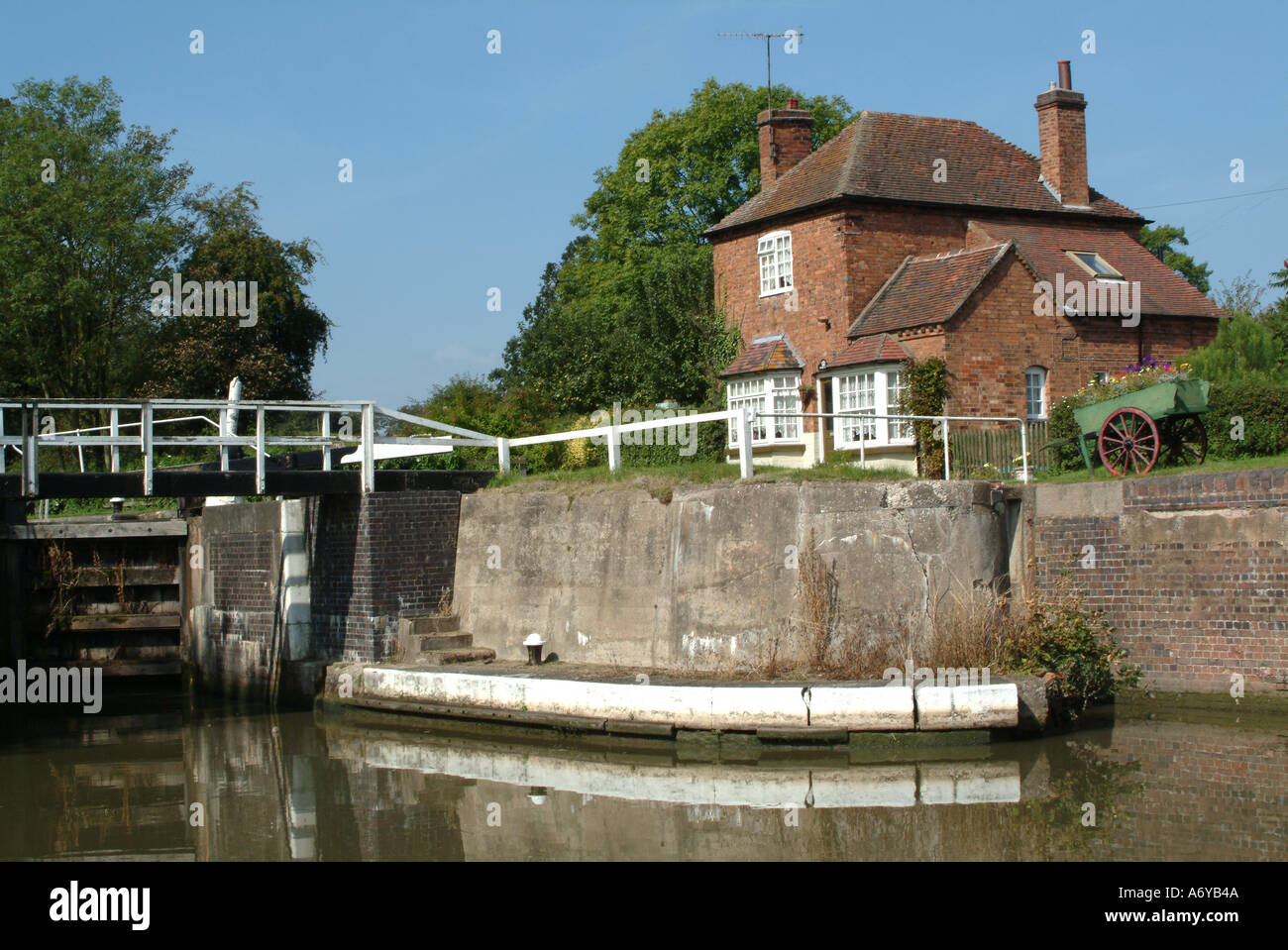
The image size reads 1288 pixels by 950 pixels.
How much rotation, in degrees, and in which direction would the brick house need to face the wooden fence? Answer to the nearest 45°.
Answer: approximately 45° to its left

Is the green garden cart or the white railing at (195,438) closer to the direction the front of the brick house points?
the white railing

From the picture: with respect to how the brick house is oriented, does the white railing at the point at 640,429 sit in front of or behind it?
in front

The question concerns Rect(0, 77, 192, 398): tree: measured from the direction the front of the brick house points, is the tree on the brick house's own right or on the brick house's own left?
on the brick house's own right

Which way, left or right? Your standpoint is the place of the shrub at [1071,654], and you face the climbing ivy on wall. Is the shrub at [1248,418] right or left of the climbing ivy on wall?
right

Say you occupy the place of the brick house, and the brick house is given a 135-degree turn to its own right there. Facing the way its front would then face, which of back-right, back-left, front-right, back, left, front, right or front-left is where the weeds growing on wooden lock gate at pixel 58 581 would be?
back-left

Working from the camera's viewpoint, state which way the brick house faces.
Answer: facing the viewer and to the left of the viewer
